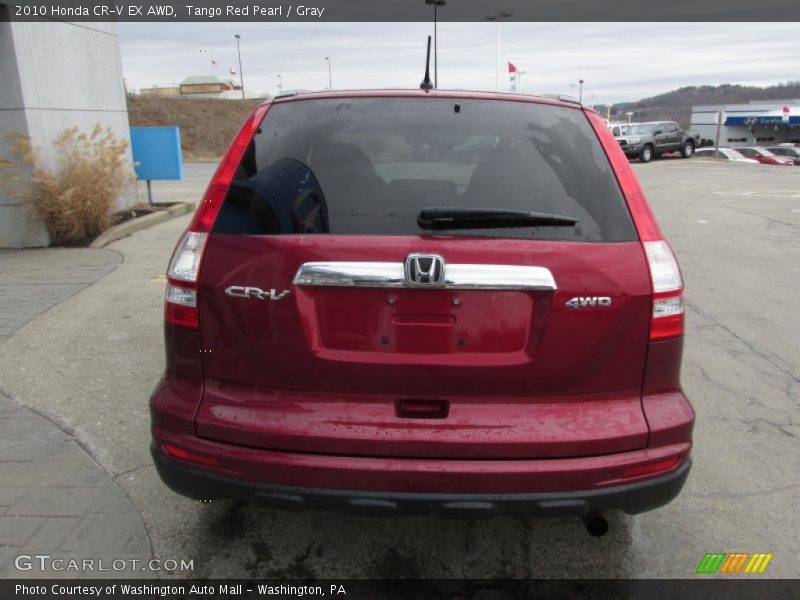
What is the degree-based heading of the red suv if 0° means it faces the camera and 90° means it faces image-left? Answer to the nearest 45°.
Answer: approximately 180°

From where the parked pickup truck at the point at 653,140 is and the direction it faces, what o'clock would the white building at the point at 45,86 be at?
The white building is roughly at 11 o'clock from the parked pickup truck.

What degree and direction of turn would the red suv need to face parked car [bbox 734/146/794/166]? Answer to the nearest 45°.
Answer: approximately 45° to its right

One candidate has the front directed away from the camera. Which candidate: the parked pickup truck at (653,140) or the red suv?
the red suv

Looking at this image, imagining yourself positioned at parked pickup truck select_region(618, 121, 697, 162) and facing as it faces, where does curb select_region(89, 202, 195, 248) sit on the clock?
The curb is roughly at 11 o'clock from the parked pickup truck.

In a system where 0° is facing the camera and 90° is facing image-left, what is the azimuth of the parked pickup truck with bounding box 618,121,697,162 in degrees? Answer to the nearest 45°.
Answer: approximately 45°

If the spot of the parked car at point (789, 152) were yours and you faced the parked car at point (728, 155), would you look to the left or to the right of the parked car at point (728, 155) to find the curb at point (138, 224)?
left

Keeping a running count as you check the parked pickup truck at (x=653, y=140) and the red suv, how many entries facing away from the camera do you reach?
1

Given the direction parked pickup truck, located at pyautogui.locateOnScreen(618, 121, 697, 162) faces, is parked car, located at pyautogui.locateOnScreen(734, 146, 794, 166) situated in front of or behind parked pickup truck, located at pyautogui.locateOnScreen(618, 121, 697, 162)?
behind

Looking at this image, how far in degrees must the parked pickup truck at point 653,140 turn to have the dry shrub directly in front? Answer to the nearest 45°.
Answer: approximately 45° to its left

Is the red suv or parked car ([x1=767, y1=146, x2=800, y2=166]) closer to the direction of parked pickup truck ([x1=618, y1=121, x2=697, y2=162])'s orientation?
the red suv
